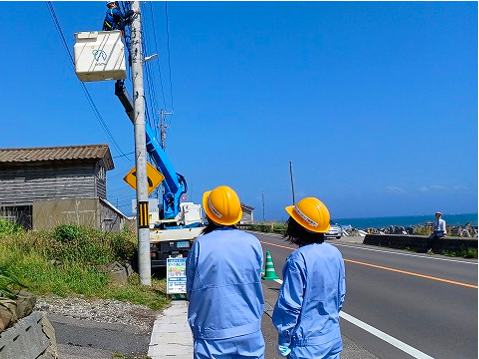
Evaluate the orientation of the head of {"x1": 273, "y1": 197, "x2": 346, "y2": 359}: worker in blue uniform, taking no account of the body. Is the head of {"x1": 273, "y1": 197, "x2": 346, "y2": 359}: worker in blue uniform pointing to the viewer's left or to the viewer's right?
to the viewer's left

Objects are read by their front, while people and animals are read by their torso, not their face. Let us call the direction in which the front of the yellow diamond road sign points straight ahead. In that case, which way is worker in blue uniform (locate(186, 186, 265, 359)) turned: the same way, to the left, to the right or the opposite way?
the opposite way

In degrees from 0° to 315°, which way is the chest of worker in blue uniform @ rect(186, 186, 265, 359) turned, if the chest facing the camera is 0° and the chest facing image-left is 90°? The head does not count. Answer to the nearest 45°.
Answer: approximately 180°

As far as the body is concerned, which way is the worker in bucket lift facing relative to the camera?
to the viewer's right

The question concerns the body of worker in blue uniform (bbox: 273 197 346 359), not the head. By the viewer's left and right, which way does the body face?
facing away from the viewer and to the left of the viewer

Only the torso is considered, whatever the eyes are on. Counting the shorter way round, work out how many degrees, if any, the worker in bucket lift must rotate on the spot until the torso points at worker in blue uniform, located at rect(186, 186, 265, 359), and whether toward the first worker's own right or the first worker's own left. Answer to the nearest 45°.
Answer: approximately 90° to the first worker's own right

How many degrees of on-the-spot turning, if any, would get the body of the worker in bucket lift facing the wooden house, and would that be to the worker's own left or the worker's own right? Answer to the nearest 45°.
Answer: approximately 90° to the worker's own left

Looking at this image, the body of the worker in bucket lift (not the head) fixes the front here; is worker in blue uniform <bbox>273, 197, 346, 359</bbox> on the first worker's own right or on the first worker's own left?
on the first worker's own right

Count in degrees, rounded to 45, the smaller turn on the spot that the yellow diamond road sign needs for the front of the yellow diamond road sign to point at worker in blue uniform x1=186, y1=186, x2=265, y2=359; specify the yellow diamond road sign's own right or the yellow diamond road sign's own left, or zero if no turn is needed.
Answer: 0° — it already faces them
